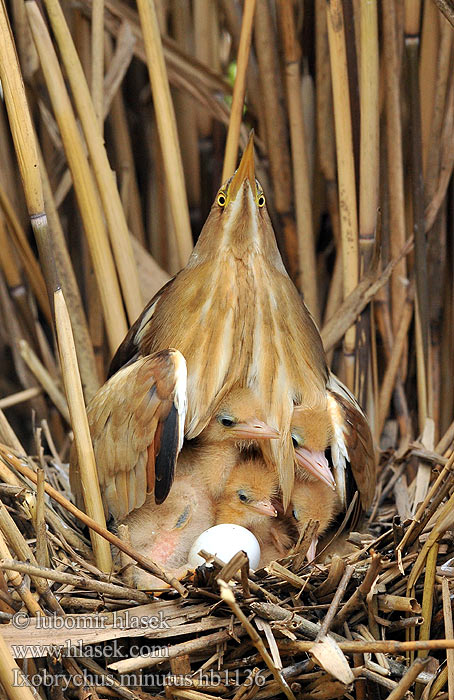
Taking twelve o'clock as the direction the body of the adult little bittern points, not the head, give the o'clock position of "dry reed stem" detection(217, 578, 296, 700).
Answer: The dry reed stem is roughly at 12 o'clock from the adult little bittern.

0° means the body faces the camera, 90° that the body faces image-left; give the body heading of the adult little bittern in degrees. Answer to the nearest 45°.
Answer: approximately 0°

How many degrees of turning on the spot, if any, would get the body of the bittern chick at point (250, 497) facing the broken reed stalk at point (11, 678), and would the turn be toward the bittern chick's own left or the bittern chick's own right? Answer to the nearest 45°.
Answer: approximately 90° to the bittern chick's own right

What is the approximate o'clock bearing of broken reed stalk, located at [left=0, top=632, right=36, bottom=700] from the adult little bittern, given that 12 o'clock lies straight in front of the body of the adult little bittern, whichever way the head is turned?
The broken reed stalk is roughly at 1 o'clock from the adult little bittern.
